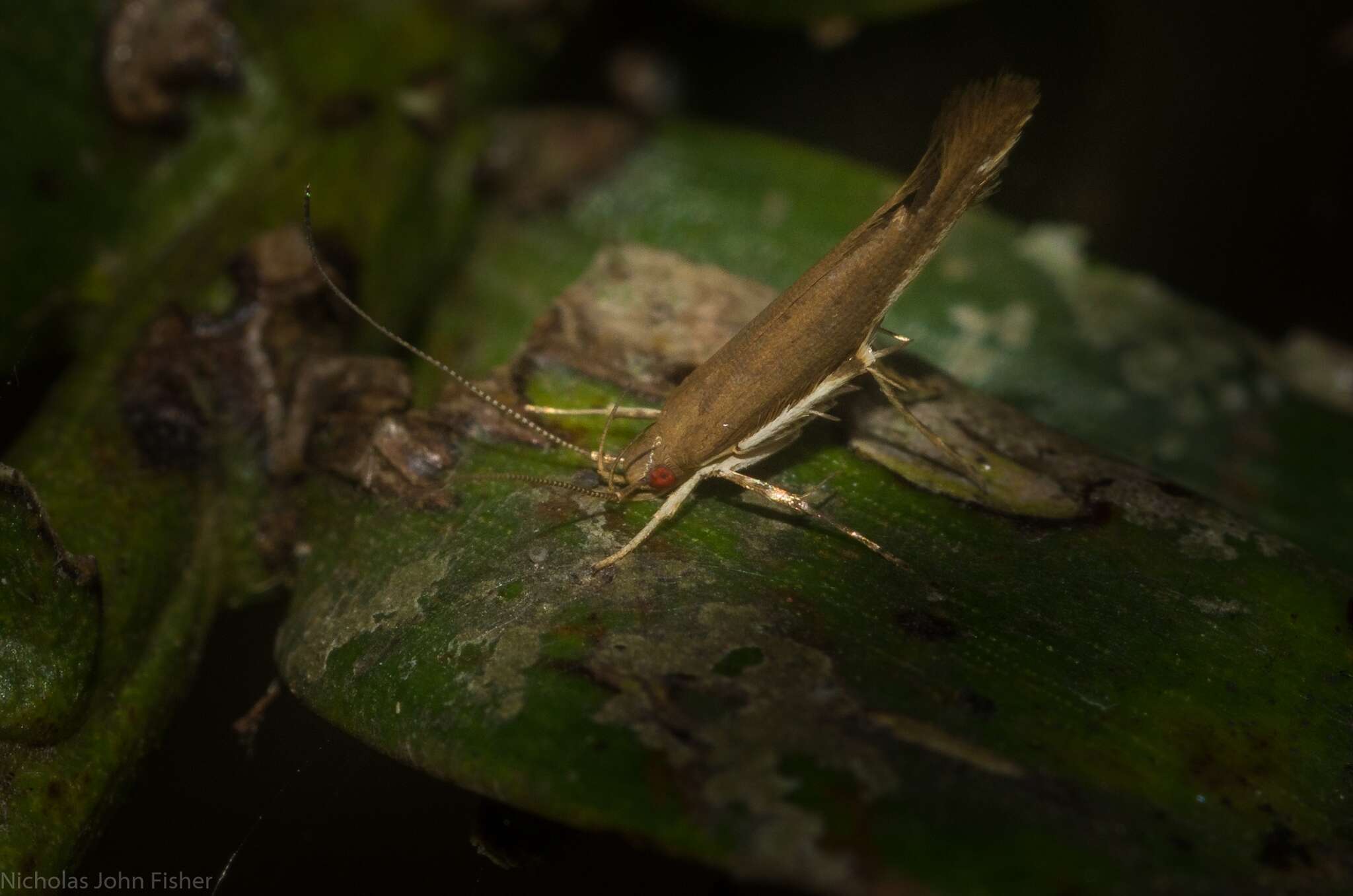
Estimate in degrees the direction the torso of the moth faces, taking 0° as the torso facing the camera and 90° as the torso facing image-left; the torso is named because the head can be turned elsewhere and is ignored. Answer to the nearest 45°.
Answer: approximately 45°

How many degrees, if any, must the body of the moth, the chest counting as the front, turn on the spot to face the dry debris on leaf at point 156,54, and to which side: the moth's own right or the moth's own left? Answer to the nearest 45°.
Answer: approximately 45° to the moth's own right

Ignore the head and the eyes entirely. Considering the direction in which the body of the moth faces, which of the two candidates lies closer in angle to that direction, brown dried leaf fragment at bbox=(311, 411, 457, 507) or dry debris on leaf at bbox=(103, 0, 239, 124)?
the brown dried leaf fragment
